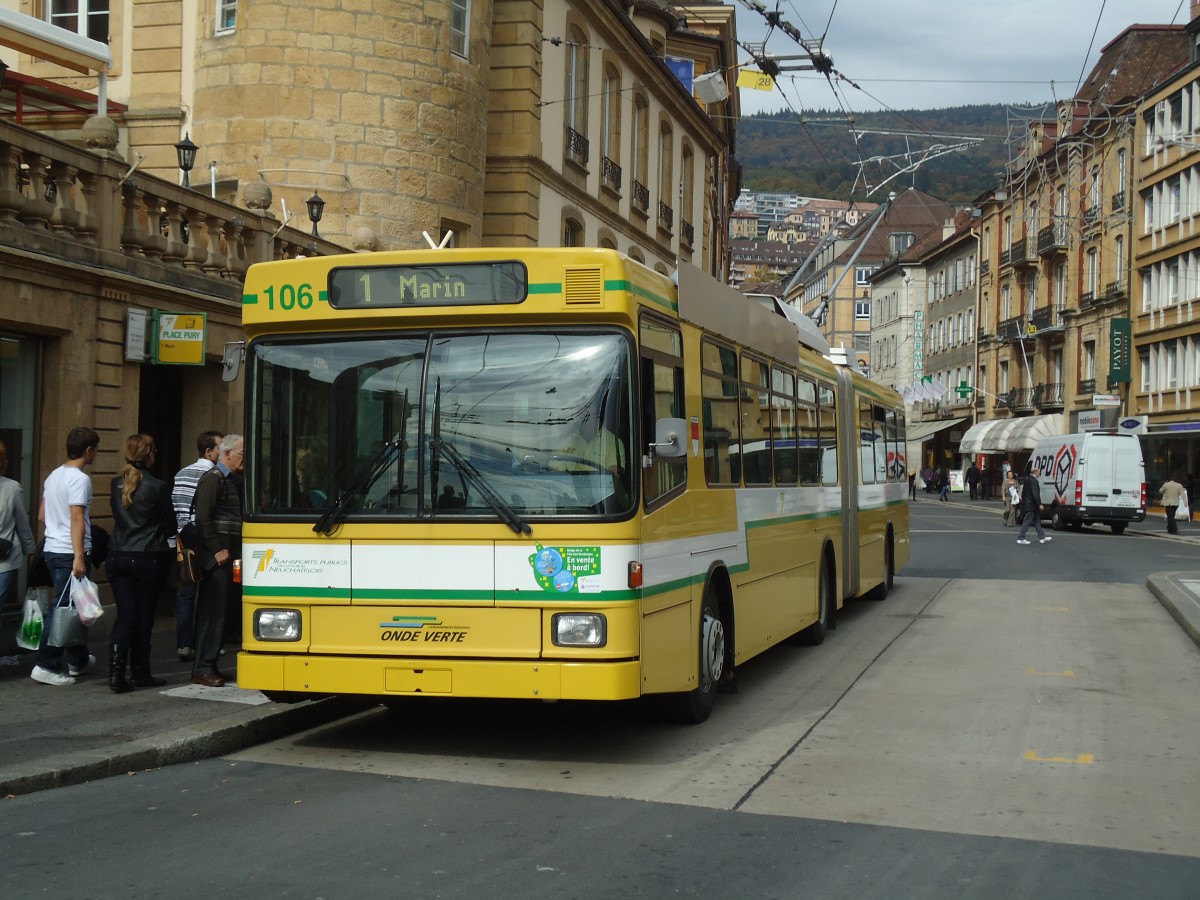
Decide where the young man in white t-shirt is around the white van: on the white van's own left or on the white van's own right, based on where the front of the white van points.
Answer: on the white van's own left

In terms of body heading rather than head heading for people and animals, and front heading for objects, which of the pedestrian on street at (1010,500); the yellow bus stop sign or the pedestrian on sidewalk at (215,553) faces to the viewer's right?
the pedestrian on sidewalk at (215,553)

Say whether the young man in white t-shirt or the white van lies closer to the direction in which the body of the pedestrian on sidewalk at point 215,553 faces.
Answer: the white van

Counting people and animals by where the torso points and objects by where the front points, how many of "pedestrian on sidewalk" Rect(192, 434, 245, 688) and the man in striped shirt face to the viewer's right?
2

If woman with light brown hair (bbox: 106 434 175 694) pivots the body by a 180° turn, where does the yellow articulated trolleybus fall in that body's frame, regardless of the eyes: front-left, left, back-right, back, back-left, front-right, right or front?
left

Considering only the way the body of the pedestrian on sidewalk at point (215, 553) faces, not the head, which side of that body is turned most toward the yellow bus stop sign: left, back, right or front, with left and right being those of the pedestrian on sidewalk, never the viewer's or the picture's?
left

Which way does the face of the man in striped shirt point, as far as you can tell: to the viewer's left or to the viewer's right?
to the viewer's right

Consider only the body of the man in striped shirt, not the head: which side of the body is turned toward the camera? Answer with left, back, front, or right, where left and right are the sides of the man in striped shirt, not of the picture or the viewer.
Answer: right

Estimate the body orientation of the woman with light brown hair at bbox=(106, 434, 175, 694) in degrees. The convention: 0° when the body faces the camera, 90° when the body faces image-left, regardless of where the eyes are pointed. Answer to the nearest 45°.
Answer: approximately 225°

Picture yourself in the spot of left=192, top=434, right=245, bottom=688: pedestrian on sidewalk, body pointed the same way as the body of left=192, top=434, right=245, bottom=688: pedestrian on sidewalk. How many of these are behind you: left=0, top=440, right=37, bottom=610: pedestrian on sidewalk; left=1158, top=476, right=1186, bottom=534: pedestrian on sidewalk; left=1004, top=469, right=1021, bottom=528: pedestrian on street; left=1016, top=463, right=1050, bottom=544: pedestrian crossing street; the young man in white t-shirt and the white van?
2

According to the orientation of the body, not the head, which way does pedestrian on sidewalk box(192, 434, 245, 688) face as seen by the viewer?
to the viewer's right

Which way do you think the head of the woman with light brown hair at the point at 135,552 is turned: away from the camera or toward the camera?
away from the camera

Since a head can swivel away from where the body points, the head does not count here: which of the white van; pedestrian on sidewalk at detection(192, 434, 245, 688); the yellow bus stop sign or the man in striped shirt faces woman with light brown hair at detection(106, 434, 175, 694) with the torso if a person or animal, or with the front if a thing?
the yellow bus stop sign

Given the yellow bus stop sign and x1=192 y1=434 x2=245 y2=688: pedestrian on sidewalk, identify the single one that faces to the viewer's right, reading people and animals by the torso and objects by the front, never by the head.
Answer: the pedestrian on sidewalk

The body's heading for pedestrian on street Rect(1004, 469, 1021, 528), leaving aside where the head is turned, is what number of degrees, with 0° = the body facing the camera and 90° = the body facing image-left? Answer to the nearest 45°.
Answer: approximately 0°
